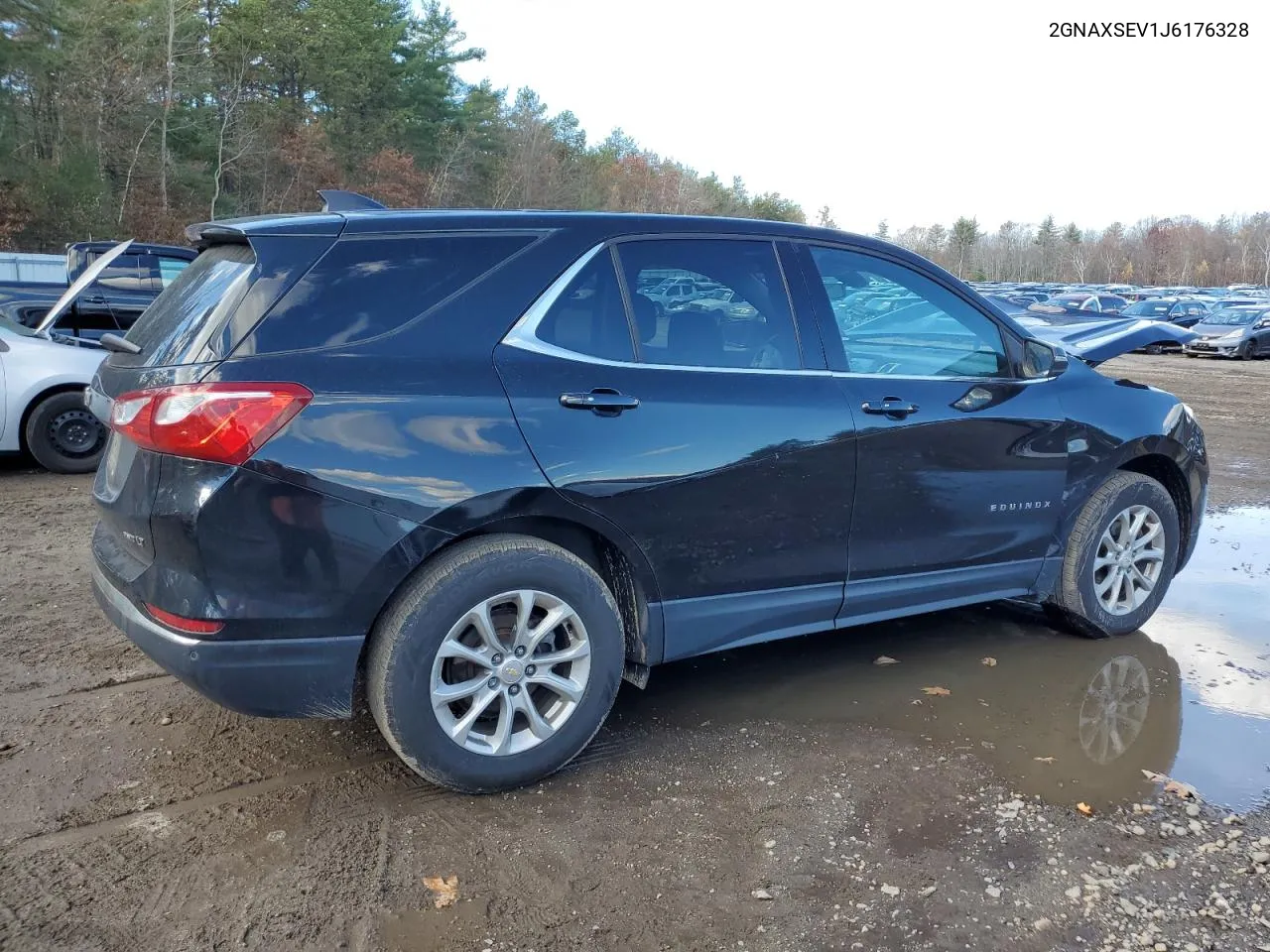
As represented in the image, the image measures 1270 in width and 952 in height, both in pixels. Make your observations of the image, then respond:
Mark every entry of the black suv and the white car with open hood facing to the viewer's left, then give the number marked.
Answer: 0

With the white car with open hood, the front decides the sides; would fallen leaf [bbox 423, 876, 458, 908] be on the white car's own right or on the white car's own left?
on the white car's own right

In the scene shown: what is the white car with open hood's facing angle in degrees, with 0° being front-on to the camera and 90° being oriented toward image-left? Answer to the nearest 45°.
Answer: approximately 270°

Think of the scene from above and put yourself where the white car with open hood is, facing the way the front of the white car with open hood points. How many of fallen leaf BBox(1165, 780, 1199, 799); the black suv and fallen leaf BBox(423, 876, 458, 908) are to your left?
0

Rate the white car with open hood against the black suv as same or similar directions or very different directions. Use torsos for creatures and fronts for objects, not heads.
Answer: same or similar directions

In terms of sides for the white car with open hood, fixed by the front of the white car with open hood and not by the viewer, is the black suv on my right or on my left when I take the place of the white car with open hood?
on my right

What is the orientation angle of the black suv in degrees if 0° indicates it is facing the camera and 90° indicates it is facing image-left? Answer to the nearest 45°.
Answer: approximately 225°

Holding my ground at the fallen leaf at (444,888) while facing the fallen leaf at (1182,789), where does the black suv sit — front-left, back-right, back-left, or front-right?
front-left

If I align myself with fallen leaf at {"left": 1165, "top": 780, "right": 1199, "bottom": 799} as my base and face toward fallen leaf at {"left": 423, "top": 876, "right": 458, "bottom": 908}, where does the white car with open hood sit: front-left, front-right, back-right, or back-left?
front-right
